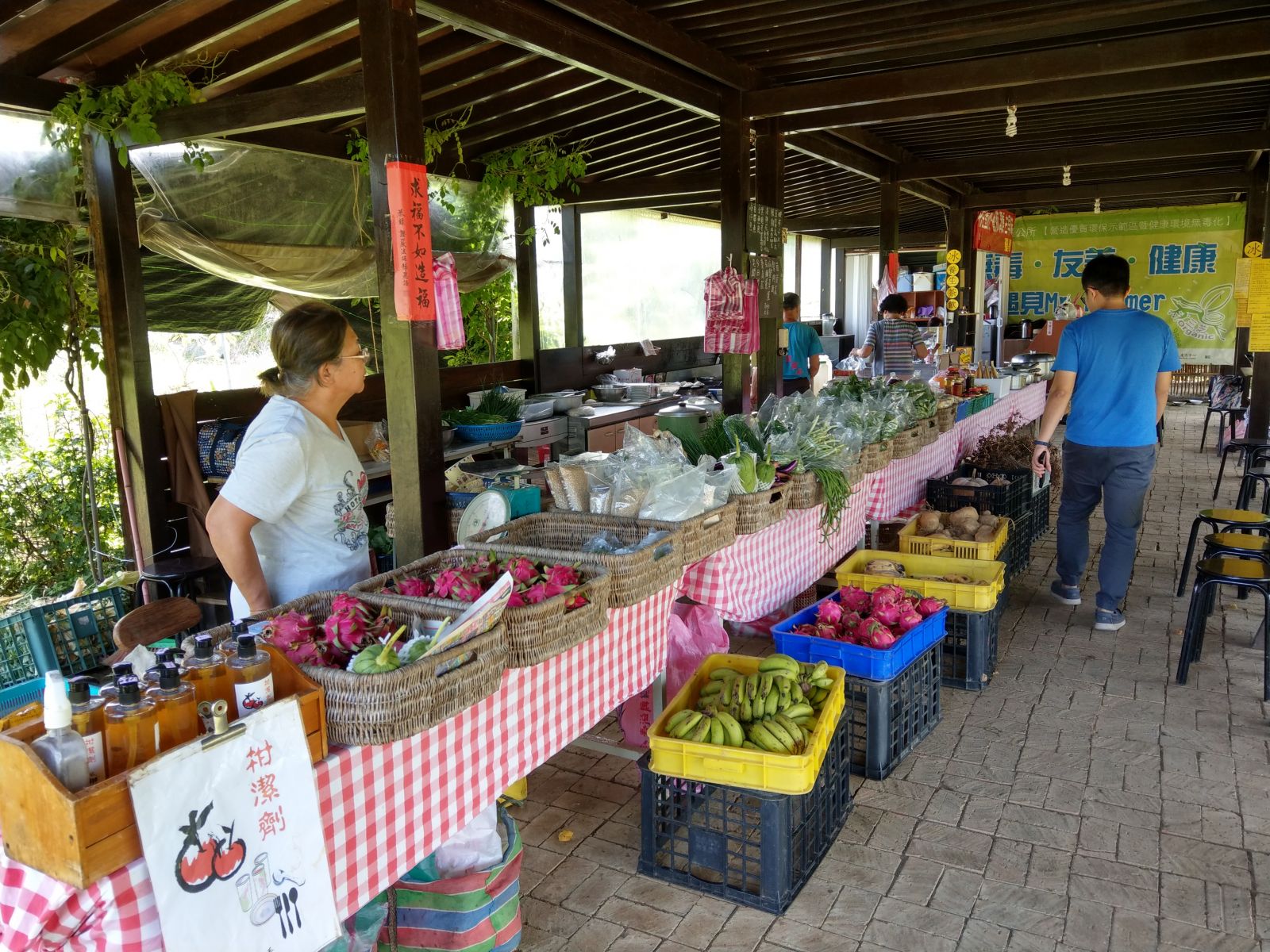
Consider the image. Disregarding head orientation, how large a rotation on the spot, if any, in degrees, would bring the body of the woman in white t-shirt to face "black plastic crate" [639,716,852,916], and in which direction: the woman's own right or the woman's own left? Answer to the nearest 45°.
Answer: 0° — they already face it

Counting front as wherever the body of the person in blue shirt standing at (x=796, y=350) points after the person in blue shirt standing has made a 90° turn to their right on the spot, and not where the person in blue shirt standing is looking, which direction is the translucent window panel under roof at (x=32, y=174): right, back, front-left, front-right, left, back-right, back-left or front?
back-right

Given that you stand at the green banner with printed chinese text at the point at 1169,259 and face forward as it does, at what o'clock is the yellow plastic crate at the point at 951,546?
The yellow plastic crate is roughly at 12 o'clock from the green banner with printed chinese text.

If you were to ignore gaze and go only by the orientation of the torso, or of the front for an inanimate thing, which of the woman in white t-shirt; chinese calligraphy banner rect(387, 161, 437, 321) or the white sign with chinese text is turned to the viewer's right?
the woman in white t-shirt

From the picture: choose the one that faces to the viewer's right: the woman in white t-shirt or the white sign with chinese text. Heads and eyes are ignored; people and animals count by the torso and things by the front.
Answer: the woman in white t-shirt

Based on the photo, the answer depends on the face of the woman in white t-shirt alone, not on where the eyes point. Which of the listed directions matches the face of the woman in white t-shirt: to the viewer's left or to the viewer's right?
to the viewer's right

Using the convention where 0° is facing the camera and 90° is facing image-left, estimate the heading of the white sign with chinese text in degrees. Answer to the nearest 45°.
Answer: approximately 0°

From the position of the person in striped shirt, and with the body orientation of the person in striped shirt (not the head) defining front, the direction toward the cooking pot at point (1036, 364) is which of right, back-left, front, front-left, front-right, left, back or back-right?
front-right

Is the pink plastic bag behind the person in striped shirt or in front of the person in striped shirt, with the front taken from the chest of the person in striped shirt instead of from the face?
behind

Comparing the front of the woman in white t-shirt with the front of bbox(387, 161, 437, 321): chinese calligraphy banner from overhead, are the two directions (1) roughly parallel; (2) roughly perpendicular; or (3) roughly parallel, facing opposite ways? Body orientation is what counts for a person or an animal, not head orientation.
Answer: roughly perpendicular

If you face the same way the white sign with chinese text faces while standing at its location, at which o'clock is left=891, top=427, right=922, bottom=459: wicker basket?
The wicker basket is roughly at 8 o'clock from the white sign with chinese text.

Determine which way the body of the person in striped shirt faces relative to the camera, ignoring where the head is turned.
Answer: away from the camera

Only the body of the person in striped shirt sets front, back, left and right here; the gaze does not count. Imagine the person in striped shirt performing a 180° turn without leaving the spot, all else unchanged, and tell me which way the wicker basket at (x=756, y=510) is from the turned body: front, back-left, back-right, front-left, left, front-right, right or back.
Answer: front
